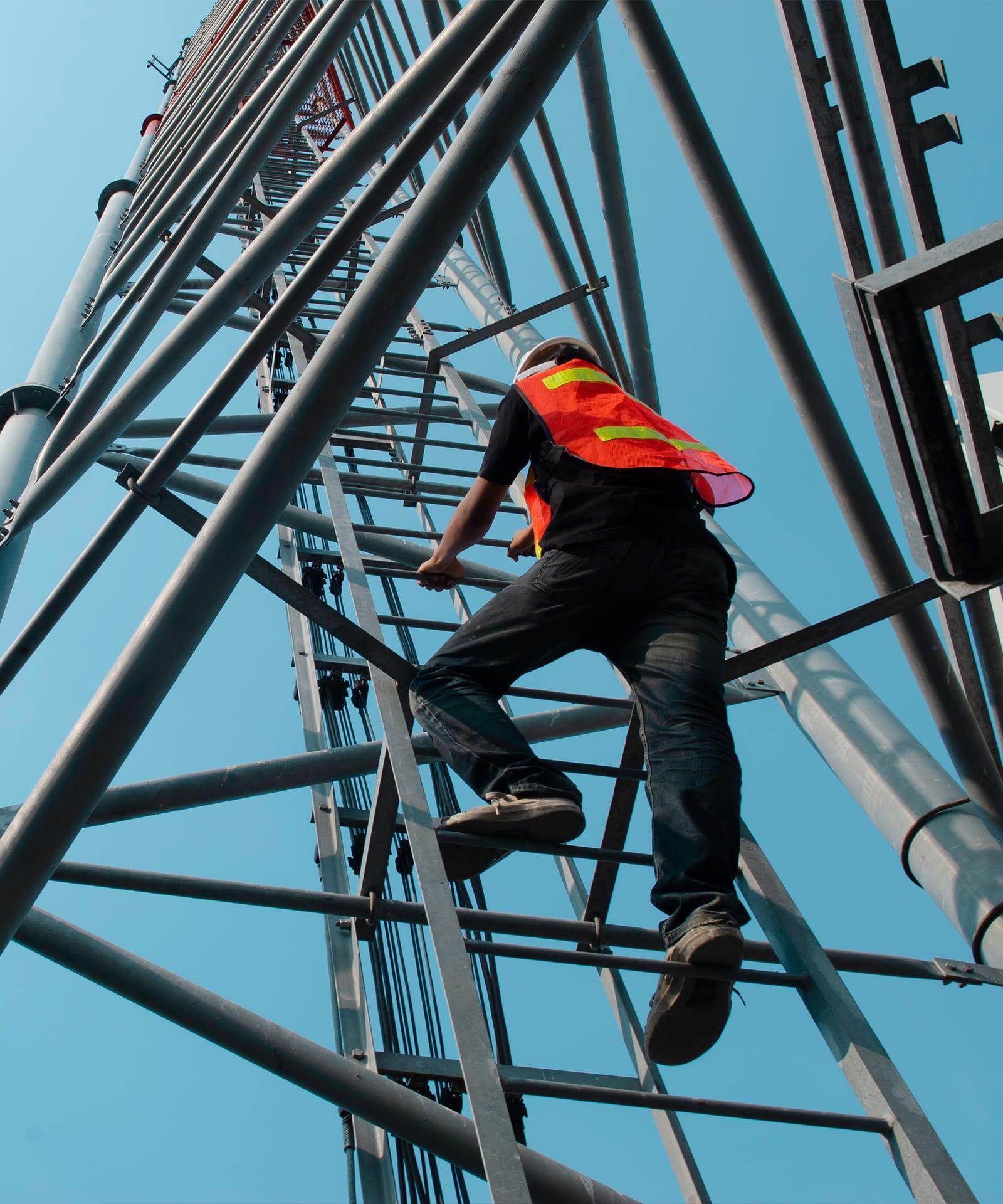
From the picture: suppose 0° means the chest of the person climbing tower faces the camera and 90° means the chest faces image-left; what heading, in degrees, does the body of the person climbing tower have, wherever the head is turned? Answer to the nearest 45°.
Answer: approximately 135°
